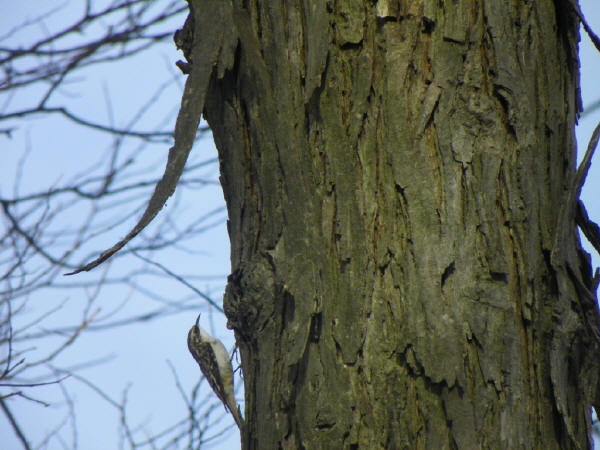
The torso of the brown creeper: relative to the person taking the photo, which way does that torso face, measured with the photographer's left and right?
facing to the right of the viewer
